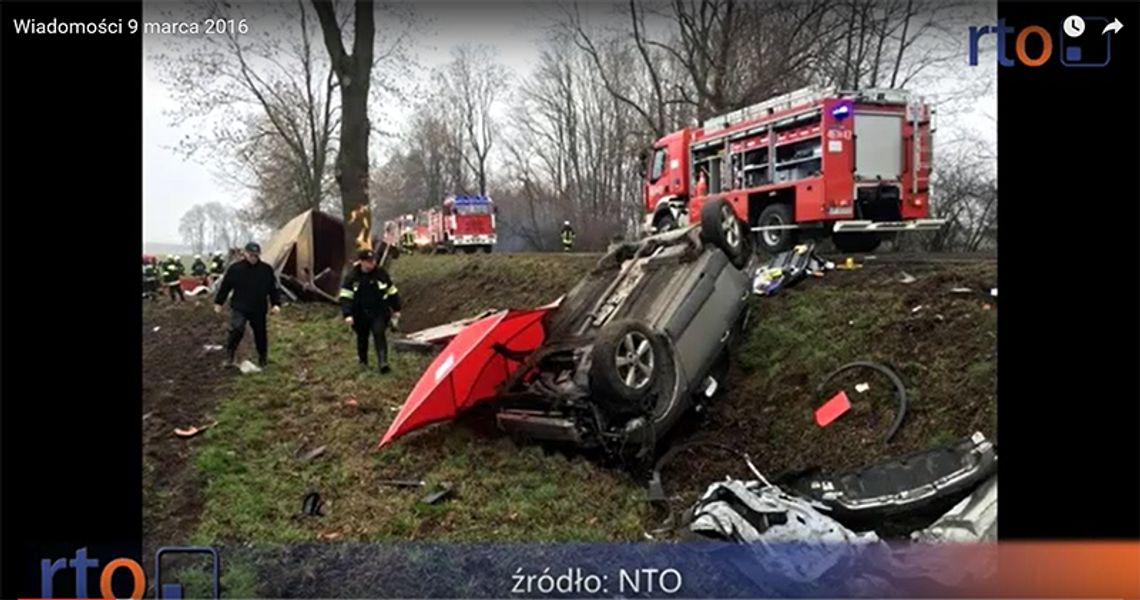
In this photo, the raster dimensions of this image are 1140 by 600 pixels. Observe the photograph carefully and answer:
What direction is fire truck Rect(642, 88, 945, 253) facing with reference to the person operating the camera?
facing away from the viewer and to the left of the viewer

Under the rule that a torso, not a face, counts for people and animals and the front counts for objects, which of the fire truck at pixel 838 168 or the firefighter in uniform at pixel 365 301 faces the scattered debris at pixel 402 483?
the firefighter in uniform

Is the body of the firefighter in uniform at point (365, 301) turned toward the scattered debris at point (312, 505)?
yes

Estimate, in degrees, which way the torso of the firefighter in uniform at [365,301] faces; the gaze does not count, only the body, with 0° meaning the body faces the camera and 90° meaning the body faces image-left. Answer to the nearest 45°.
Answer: approximately 0°

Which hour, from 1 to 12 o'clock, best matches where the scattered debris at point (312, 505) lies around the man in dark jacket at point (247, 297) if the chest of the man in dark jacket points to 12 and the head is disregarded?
The scattered debris is roughly at 12 o'clock from the man in dark jacket.

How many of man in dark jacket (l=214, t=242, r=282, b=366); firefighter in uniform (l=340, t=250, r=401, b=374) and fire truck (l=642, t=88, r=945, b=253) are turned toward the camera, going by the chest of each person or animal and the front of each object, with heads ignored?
2

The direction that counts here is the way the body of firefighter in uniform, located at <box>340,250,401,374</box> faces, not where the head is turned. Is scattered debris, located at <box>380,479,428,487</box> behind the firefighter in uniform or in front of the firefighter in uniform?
in front

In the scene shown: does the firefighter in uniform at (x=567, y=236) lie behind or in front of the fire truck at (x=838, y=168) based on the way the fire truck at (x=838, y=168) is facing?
in front
